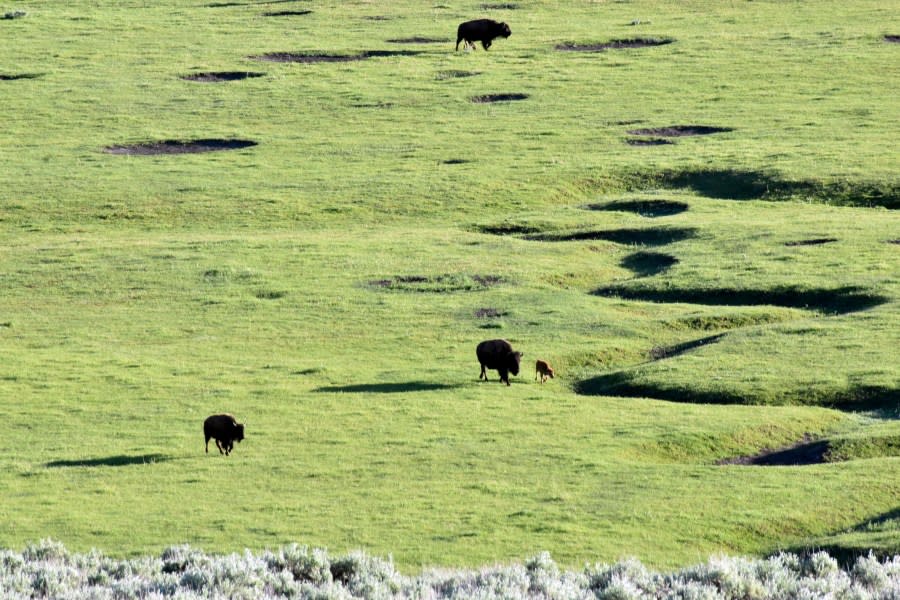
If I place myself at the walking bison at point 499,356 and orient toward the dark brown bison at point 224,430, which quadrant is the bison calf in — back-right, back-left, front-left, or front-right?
back-left

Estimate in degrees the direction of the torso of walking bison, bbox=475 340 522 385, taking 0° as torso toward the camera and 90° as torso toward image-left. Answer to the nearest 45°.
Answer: approximately 315°

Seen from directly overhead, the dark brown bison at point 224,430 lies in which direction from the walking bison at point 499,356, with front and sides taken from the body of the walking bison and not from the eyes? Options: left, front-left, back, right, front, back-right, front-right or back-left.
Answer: right
